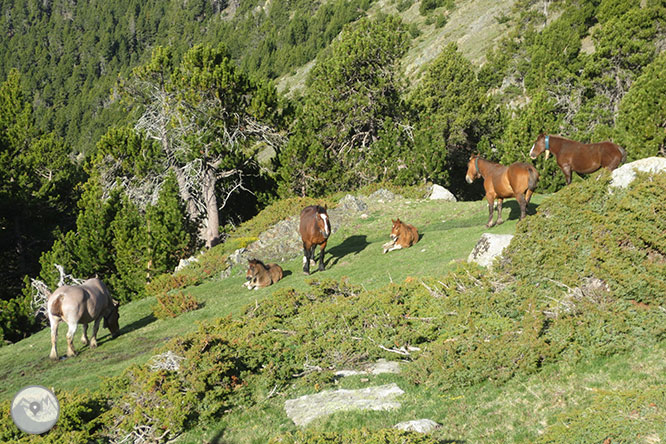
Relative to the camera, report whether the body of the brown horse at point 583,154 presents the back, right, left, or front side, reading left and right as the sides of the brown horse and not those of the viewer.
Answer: left

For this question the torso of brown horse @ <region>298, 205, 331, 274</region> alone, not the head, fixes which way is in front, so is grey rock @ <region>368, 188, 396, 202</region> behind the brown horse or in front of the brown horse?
behind

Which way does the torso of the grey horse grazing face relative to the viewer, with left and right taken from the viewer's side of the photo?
facing away from the viewer and to the right of the viewer

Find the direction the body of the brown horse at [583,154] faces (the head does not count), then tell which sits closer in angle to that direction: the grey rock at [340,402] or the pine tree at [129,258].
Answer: the pine tree

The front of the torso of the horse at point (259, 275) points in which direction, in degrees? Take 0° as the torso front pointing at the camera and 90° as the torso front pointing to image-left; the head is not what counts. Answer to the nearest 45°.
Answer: approximately 45°

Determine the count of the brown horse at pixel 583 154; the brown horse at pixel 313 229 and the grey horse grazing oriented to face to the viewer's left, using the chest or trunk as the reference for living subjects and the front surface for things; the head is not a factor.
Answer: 1

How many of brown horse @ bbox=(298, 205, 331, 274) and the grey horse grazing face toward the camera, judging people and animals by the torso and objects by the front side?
1
